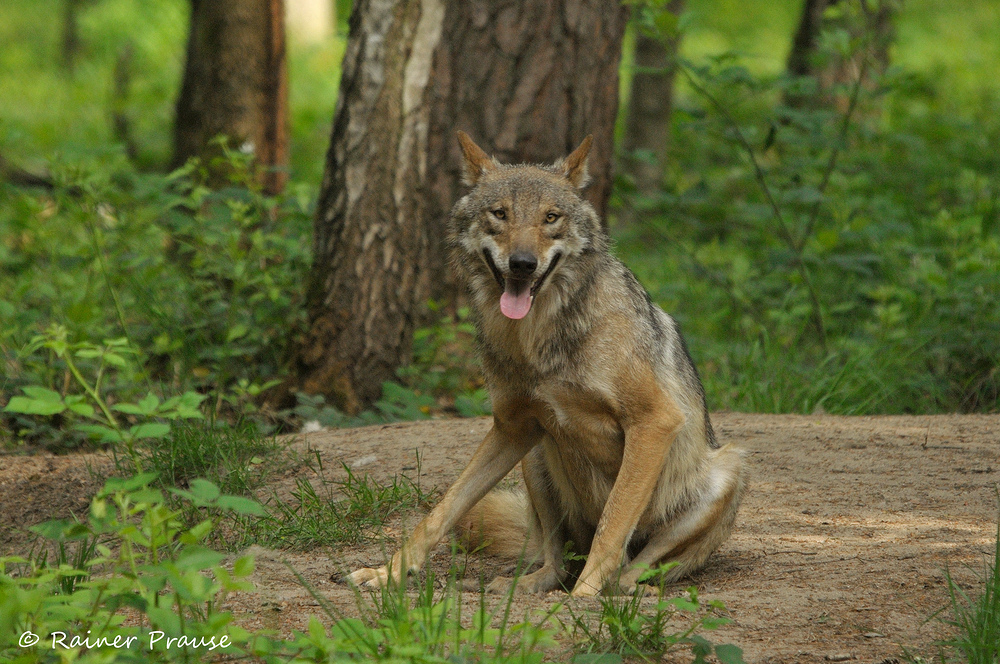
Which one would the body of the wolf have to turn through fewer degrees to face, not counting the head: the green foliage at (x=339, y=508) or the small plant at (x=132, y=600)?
the small plant

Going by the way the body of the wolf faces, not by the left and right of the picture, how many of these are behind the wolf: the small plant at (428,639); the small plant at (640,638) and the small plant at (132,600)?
0

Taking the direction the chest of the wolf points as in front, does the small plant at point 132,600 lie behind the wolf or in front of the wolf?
in front

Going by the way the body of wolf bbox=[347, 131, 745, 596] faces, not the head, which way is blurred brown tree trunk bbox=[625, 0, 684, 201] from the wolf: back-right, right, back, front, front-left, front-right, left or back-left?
back-right

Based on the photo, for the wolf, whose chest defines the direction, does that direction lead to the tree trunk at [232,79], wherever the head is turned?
no

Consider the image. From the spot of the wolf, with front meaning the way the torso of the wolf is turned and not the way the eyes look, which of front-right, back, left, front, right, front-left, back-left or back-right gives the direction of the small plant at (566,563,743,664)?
front-left

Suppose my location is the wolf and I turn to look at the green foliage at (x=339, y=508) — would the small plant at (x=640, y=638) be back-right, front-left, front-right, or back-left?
back-left

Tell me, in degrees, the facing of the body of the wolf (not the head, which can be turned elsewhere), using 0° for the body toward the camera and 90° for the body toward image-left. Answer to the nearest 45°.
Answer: approximately 45°

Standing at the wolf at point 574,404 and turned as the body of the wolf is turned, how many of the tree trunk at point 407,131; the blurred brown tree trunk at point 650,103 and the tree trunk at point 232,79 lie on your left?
0

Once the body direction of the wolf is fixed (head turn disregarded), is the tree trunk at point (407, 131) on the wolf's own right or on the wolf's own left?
on the wolf's own right

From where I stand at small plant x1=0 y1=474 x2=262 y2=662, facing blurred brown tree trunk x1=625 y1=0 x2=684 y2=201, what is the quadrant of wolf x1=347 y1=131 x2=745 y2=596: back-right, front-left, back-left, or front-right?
front-right

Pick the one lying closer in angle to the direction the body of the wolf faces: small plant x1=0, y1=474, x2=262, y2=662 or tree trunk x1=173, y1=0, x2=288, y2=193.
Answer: the small plant
